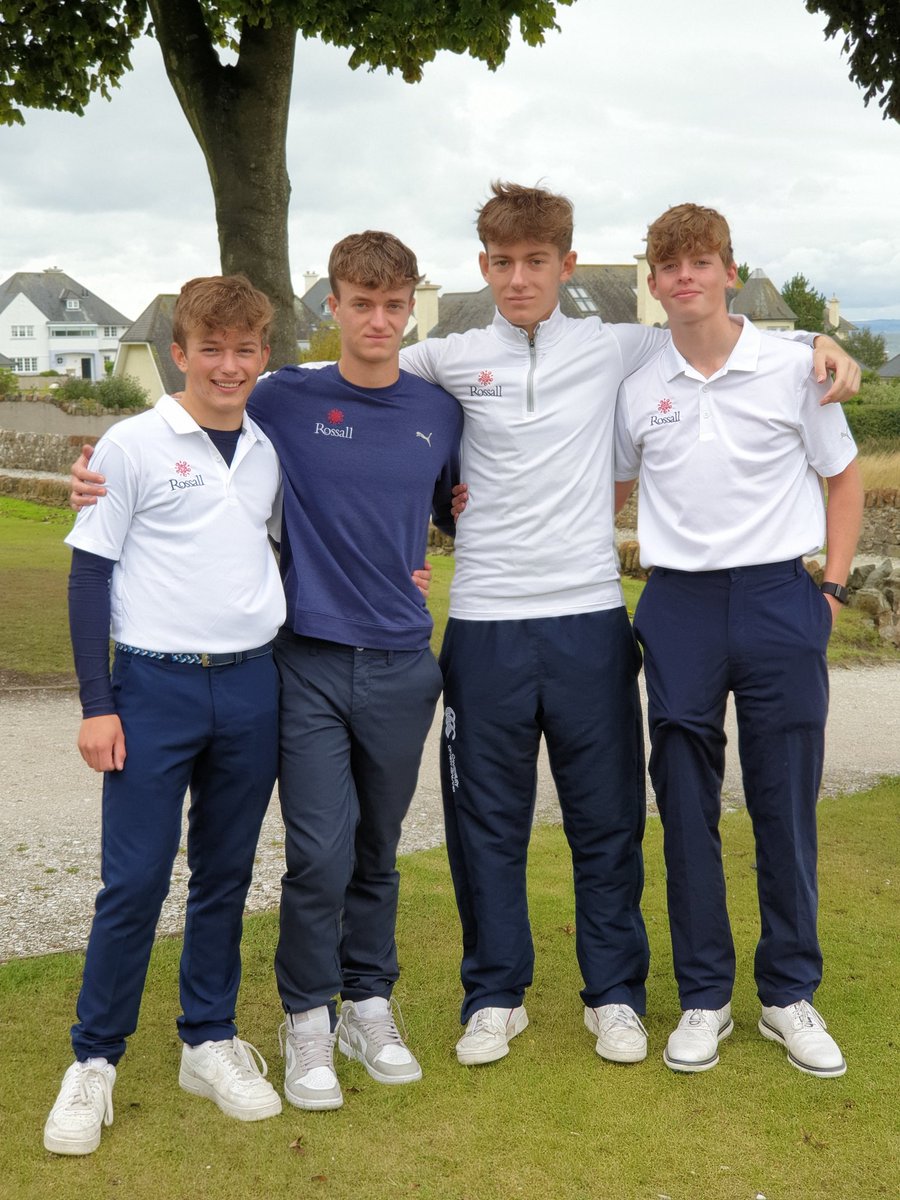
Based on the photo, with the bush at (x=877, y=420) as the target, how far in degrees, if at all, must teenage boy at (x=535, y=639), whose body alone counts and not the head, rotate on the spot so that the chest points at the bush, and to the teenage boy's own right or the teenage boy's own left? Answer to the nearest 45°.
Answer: approximately 180°

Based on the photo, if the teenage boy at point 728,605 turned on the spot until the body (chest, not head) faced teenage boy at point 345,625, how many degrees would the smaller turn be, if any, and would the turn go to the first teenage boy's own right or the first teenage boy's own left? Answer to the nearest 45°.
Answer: approximately 90° to the first teenage boy's own right

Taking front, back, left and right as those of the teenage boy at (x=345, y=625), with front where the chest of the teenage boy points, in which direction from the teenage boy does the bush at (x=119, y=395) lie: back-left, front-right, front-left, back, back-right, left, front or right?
back

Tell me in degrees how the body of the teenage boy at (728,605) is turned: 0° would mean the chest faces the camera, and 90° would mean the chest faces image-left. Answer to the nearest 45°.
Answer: approximately 0°

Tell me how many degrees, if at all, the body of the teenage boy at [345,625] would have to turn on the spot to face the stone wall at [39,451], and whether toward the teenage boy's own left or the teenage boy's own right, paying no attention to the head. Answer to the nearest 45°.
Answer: approximately 180°

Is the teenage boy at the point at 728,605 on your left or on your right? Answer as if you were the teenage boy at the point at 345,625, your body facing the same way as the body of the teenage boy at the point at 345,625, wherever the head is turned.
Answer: on your left

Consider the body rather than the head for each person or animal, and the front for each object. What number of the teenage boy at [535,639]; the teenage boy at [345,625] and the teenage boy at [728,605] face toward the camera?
3
